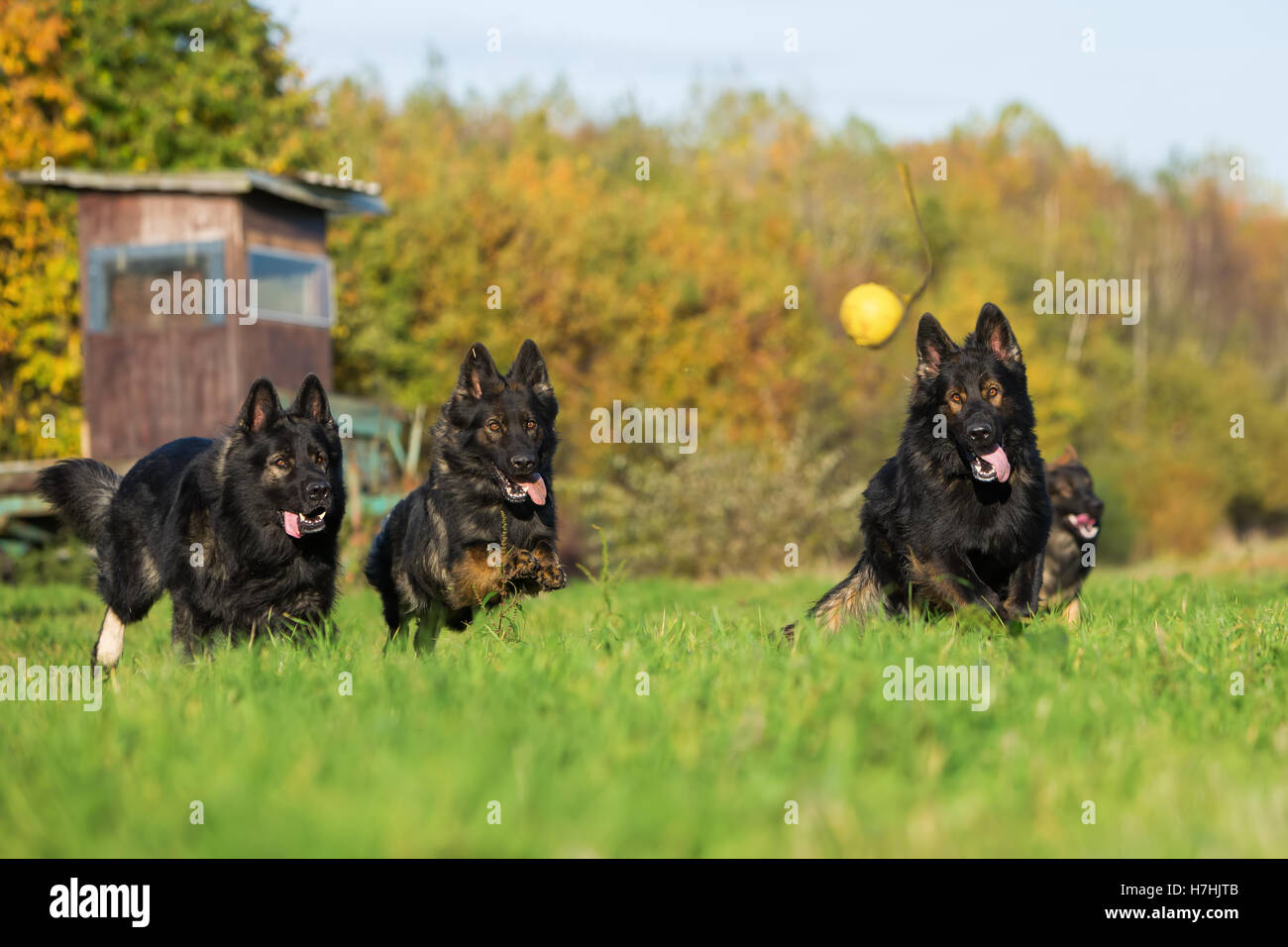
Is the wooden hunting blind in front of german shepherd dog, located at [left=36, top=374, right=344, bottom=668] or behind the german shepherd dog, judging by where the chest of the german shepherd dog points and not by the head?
behind

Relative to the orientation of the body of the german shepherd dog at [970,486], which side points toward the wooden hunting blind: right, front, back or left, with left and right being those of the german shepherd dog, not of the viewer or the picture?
back

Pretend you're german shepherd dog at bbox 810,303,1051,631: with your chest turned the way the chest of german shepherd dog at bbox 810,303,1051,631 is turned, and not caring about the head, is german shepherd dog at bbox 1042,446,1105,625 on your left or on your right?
on your left

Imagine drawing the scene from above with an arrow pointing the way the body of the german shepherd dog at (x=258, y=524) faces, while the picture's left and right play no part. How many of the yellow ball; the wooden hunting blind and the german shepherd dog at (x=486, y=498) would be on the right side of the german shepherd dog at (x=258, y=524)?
0

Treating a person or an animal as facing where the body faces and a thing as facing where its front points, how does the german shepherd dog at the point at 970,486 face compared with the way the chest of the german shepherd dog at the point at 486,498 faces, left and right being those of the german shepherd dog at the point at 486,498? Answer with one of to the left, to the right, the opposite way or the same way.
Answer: the same way

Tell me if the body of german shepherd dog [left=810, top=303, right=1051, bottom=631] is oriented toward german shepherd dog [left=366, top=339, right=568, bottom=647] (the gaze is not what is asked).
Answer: no

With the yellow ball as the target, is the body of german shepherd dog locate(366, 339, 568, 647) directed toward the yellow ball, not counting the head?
no

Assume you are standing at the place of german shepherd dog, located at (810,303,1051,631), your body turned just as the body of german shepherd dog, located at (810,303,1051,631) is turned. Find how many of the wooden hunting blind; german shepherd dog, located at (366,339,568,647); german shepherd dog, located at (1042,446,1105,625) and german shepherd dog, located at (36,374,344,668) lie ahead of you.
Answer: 0

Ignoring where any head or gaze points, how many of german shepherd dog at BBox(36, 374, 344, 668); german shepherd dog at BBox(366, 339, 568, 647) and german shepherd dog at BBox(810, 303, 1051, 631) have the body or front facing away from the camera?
0

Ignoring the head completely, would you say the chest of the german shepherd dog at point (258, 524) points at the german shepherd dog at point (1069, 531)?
no

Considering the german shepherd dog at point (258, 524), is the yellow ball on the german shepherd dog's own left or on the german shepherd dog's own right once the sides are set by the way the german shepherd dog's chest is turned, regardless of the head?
on the german shepherd dog's own left

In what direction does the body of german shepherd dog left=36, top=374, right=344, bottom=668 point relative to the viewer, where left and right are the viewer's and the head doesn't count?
facing the viewer and to the right of the viewer

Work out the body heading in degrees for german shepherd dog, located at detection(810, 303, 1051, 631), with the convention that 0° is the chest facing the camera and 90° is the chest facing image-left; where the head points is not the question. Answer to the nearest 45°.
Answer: approximately 315°
